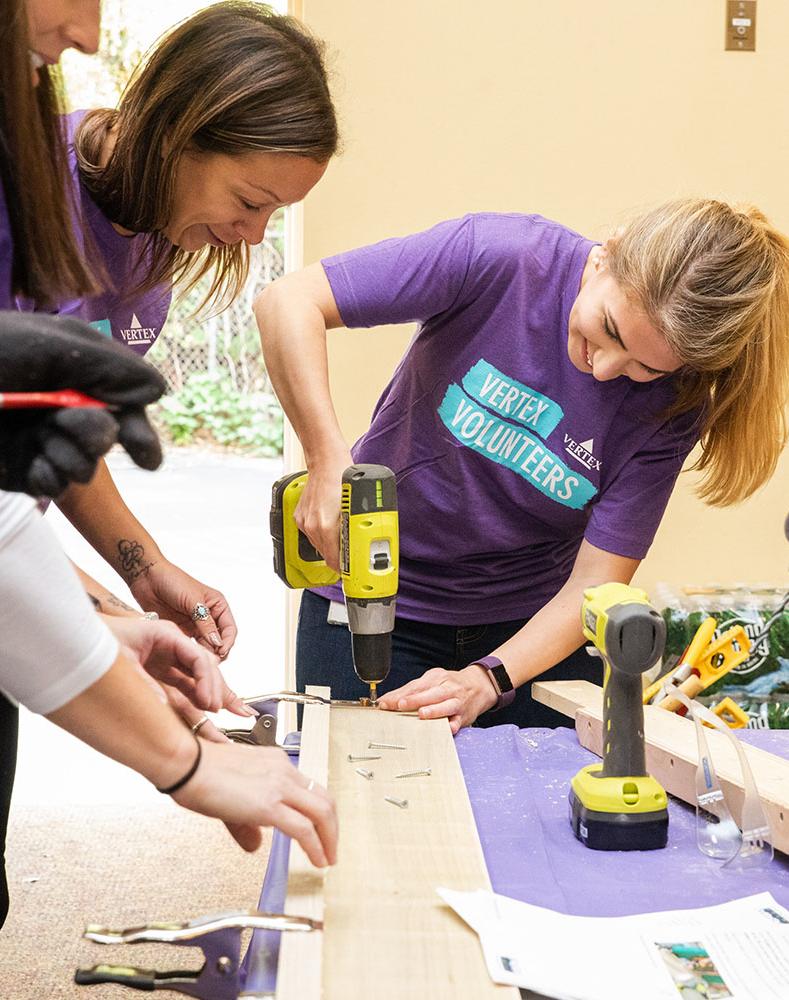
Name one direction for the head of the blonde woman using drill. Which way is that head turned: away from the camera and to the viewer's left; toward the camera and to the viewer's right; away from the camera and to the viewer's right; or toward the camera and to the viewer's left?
toward the camera and to the viewer's left

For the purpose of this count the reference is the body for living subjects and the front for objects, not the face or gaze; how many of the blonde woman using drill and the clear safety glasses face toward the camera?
2

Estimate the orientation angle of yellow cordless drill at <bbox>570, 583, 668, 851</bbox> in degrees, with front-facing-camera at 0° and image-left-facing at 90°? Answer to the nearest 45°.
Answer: approximately 135°

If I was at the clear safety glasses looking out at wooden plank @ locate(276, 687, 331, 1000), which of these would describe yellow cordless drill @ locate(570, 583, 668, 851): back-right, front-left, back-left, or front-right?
front-right

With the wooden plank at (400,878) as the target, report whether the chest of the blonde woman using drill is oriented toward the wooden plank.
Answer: yes

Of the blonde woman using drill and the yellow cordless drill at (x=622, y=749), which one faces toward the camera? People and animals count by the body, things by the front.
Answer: the blonde woman using drill

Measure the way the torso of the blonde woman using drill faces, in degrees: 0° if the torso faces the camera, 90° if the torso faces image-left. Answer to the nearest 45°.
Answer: approximately 0°

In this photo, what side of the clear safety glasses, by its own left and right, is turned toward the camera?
front
